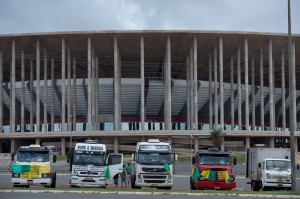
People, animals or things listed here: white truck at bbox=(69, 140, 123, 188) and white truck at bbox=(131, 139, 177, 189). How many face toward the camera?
2

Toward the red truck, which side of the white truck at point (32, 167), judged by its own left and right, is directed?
left

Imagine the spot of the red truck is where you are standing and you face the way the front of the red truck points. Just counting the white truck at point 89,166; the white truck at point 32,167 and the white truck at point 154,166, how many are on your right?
3

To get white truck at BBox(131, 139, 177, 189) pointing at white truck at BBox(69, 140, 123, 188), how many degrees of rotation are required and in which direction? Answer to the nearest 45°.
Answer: approximately 90° to its right

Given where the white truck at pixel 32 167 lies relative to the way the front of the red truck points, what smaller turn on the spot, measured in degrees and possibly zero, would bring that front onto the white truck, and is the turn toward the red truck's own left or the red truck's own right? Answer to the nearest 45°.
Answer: approximately 90° to the red truck's own right

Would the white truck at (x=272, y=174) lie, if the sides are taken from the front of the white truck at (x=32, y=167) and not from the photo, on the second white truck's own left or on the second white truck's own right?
on the second white truck's own left

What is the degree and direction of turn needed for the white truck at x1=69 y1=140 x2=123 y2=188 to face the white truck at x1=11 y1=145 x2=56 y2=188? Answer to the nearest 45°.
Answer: approximately 90° to its right

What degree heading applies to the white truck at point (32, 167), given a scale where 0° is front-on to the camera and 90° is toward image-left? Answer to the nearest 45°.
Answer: approximately 0°
